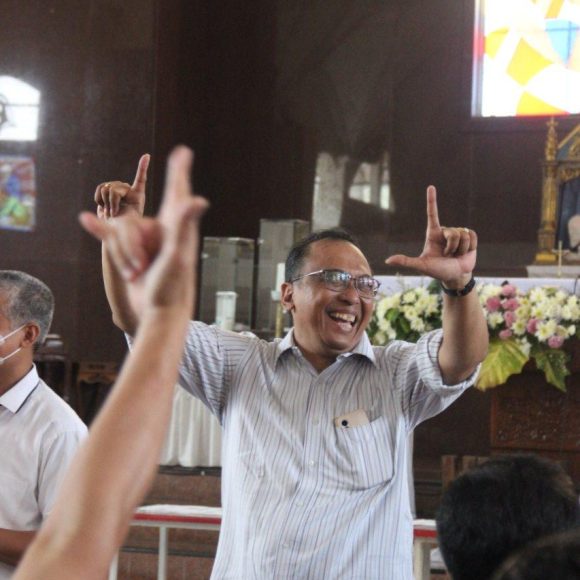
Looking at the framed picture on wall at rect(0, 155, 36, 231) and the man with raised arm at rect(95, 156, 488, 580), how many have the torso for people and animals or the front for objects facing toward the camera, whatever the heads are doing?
2

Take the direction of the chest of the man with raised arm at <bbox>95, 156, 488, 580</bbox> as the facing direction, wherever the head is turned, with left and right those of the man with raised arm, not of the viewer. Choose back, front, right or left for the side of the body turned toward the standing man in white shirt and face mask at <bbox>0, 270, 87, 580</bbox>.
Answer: right

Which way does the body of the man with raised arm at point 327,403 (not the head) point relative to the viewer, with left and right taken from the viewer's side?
facing the viewer

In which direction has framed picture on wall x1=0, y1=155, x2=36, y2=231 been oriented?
toward the camera

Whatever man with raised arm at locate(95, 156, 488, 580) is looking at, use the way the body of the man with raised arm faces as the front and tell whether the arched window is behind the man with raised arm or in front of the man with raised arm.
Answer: behind

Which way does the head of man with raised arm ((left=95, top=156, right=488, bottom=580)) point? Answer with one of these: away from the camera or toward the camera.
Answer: toward the camera

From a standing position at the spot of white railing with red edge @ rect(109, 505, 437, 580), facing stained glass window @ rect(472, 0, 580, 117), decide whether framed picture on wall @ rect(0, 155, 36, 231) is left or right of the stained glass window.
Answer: left
